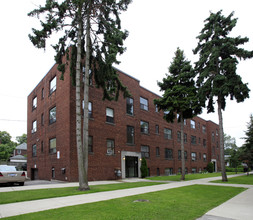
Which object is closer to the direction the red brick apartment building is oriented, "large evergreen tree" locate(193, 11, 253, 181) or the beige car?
the large evergreen tree

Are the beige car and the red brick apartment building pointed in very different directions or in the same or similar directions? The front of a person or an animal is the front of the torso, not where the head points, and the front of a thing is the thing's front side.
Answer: very different directions
